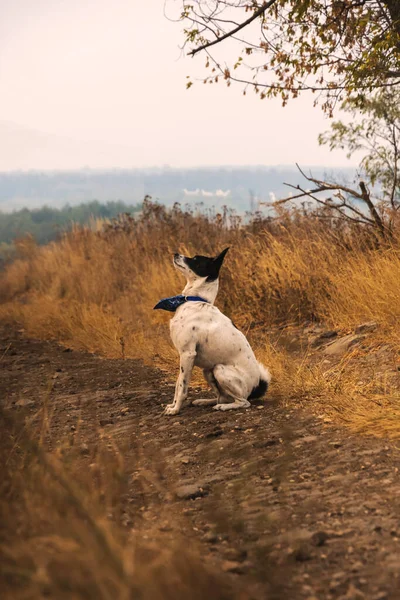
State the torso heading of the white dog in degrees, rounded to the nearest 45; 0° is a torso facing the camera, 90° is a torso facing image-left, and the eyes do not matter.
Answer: approximately 90°

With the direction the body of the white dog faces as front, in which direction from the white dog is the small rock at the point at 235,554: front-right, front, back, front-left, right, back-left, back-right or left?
left

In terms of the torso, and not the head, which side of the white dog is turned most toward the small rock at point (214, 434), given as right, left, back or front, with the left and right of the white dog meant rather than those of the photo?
left

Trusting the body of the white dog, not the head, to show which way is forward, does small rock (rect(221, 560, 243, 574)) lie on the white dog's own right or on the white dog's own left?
on the white dog's own left

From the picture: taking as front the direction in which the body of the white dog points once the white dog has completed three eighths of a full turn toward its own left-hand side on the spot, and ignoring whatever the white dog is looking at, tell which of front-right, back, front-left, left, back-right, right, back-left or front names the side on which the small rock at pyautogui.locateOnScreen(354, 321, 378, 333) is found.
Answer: left

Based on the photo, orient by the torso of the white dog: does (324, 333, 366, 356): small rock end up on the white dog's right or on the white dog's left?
on the white dog's right

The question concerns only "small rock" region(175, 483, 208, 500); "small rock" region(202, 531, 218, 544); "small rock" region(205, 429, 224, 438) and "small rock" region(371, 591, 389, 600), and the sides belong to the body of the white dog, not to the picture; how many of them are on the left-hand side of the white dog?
4

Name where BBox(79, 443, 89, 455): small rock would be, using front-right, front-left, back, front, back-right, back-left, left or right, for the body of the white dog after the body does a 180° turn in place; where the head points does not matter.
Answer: back-right

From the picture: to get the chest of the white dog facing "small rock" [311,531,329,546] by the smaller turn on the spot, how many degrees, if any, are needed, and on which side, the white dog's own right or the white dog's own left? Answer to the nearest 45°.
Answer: approximately 90° to the white dog's own left

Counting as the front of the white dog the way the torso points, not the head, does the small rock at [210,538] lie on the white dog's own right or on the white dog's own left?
on the white dog's own left
